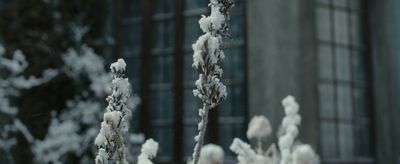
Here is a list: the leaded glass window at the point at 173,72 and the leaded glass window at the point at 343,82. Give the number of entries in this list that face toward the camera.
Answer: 2

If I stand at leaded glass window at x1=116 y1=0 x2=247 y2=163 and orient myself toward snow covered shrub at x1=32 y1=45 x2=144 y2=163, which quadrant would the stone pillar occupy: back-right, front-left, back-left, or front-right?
back-left

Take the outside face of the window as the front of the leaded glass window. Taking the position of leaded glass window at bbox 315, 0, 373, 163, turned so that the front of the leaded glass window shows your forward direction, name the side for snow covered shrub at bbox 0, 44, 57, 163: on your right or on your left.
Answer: on your right

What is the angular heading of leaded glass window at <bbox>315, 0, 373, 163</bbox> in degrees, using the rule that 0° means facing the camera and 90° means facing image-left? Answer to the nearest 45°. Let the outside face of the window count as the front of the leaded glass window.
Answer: approximately 0°

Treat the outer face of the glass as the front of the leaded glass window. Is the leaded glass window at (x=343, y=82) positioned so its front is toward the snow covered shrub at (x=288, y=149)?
yes

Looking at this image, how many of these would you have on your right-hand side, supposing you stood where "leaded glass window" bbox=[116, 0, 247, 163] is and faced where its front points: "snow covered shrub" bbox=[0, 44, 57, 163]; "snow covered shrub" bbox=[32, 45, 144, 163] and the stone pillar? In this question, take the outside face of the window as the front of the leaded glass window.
2

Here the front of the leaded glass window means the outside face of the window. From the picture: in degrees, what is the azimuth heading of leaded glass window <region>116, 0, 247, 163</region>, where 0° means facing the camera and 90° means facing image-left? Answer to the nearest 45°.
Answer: approximately 0°

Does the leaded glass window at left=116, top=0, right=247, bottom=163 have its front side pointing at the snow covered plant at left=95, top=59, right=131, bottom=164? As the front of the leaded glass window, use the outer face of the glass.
yes

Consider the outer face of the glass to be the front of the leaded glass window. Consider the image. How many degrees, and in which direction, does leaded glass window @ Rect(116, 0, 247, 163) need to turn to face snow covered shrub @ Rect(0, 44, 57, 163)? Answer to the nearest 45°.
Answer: approximately 90° to its right
